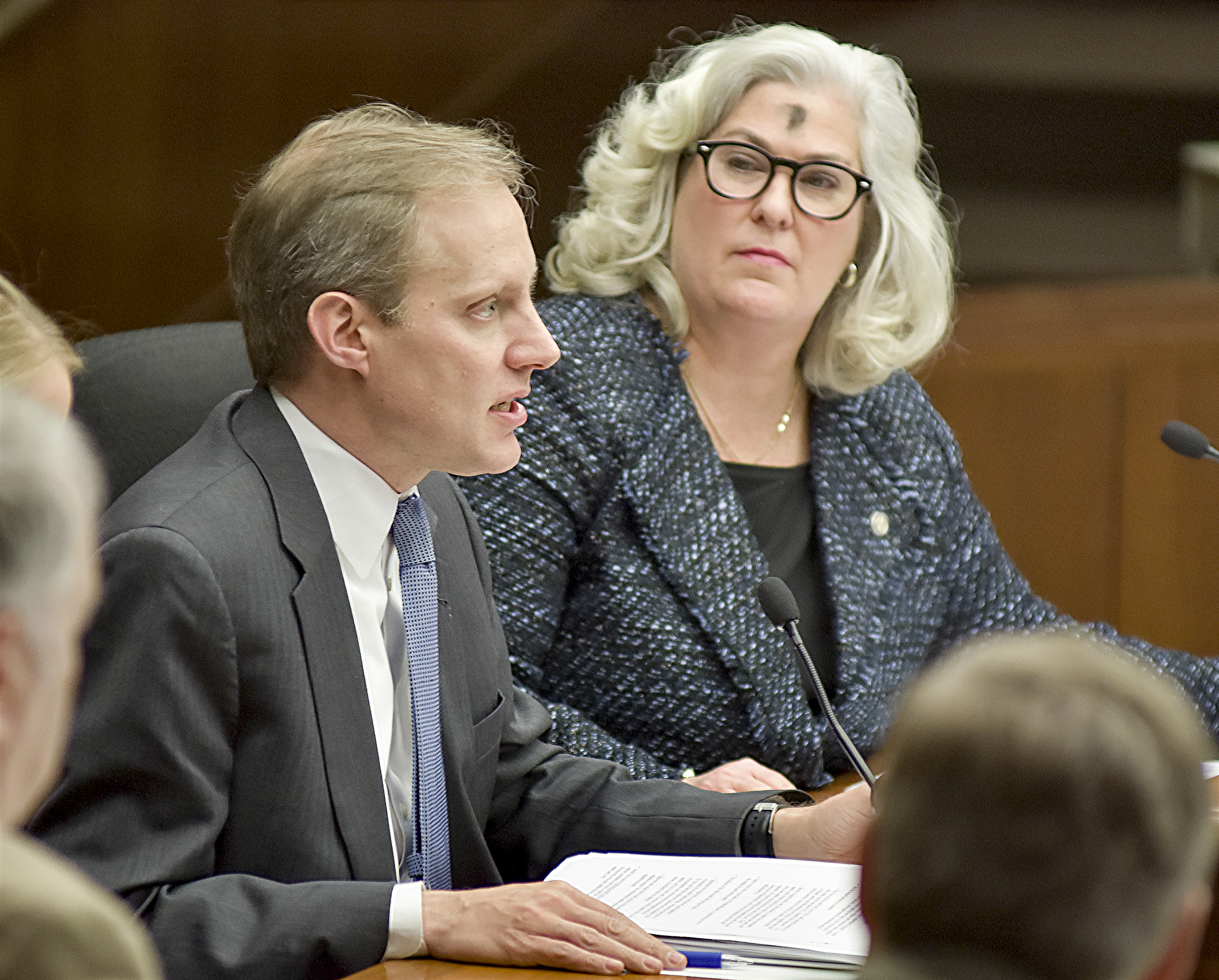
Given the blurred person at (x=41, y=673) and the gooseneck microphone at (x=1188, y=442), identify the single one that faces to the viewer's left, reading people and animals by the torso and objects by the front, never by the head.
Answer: the gooseneck microphone

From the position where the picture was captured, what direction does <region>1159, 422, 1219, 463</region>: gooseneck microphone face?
facing to the left of the viewer

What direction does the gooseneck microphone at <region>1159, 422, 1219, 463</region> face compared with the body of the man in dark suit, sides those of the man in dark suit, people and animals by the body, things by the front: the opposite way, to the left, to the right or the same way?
the opposite way

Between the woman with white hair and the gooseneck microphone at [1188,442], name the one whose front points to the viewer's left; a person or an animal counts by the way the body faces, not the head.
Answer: the gooseneck microphone

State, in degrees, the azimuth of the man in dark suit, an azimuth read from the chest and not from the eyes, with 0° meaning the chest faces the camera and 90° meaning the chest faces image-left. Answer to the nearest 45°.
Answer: approximately 315°

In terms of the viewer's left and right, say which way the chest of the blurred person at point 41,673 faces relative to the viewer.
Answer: facing away from the viewer and to the right of the viewer

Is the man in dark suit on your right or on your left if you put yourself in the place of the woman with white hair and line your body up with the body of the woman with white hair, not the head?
on your right
